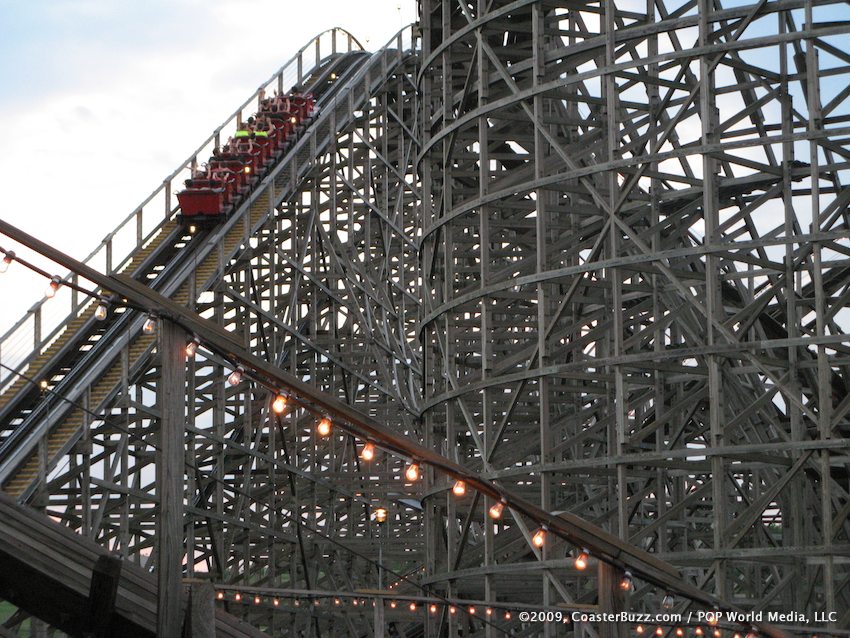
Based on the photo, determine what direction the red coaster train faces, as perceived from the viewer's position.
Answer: facing the viewer and to the left of the viewer
